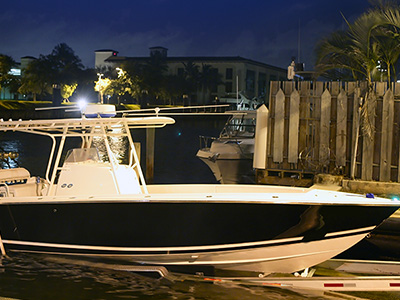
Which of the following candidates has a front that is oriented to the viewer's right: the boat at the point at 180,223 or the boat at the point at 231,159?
the boat at the point at 180,223

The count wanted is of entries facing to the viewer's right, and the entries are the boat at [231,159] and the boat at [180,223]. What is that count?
1

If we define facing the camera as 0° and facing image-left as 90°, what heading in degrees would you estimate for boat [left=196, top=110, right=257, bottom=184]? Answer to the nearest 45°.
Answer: approximately 45°

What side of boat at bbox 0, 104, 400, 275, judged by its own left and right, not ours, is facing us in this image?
right

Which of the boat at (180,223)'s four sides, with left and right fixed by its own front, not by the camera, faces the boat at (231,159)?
left

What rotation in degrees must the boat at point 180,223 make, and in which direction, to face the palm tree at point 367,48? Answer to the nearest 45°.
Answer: approximately 45° to its left

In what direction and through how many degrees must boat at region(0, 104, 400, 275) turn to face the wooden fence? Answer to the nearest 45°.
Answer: approximately 45° to its left
